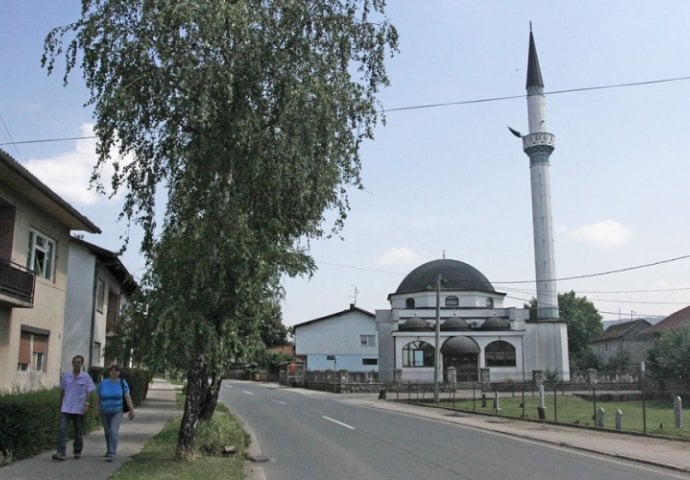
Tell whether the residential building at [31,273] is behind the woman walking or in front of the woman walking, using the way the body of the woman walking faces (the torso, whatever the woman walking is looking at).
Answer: behind

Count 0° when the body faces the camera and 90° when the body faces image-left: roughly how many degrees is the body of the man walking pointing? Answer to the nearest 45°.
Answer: approximately 0°

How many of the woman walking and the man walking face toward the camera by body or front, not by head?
2

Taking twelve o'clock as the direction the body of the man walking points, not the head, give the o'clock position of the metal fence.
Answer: The metal fence is roughly at 8 o'clock from the man walking.

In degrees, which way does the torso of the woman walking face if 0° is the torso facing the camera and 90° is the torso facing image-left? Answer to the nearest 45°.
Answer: approximately 0°

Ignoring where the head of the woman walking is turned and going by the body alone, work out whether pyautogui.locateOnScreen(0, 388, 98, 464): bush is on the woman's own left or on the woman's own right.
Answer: on the woman's own right

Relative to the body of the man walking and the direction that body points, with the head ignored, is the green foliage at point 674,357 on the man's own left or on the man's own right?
on the man's own left

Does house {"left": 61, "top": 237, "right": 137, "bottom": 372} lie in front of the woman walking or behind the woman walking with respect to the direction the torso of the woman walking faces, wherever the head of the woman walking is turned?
behind

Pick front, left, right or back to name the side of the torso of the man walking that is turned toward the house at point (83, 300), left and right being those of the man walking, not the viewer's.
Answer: back

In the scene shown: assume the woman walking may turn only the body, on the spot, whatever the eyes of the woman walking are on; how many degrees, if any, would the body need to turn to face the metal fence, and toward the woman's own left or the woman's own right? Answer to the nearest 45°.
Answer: approximately 135° to the woman's own left

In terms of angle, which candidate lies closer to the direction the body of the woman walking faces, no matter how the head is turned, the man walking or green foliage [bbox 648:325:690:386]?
the man walking

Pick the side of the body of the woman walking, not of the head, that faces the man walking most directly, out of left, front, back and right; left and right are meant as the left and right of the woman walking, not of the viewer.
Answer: right
